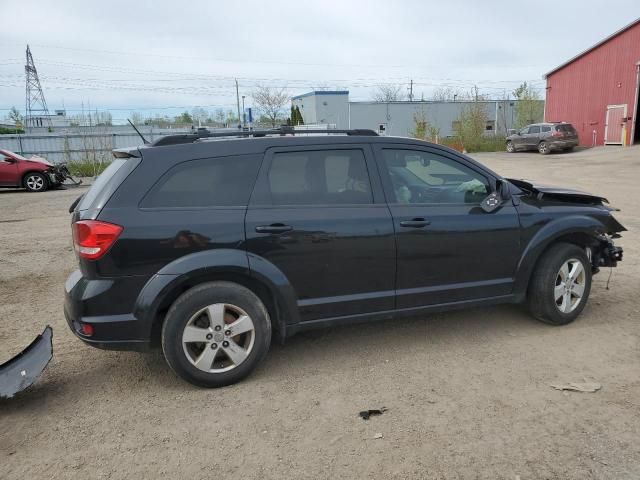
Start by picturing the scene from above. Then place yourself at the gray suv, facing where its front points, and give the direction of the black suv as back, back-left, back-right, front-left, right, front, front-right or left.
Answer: back-left

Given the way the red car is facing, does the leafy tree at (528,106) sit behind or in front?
in front

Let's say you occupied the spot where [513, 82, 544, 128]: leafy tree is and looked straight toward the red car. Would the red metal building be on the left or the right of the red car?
left

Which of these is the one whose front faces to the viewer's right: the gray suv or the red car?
the red car

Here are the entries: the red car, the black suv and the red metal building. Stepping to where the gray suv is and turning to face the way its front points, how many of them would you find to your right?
1

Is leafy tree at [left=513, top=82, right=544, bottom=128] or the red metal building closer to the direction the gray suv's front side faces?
the leafy tree

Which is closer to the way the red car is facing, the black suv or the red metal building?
the red metal building

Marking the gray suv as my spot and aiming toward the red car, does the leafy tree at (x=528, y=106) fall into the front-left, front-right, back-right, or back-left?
back-right

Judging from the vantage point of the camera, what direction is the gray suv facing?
facing away from the viewer and to the left of the viewer

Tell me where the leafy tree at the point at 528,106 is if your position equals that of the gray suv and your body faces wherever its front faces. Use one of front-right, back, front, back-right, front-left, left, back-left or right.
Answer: front-right

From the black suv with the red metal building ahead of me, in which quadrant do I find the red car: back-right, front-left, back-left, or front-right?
front-left

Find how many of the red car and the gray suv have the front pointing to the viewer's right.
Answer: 1

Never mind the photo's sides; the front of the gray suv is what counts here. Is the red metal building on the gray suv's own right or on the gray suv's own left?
on the gray suv's own right

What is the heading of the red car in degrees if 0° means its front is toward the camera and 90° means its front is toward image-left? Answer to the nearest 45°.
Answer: approximately 270°
